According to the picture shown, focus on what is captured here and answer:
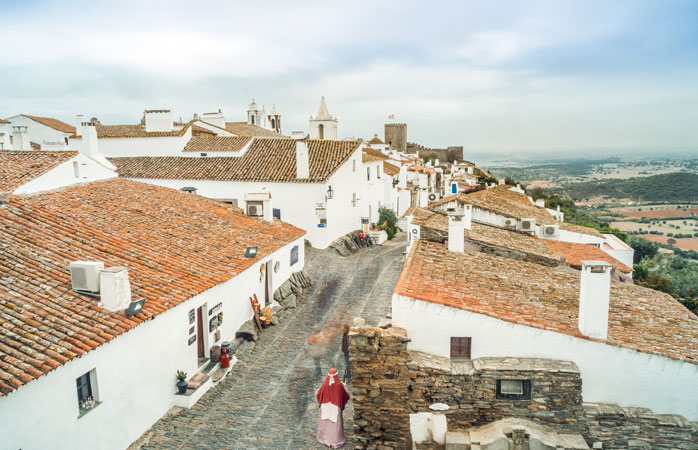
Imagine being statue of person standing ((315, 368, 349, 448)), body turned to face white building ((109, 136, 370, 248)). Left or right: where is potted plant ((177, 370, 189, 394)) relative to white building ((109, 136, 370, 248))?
left

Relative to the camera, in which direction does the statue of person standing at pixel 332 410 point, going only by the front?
away from the camera

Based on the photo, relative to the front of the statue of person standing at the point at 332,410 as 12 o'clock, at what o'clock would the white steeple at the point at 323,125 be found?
The white steeple is roughly at 12 o'clock from the statue of person standing.

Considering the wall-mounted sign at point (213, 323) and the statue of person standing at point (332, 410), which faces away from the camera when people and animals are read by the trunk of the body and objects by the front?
the statue of person standing

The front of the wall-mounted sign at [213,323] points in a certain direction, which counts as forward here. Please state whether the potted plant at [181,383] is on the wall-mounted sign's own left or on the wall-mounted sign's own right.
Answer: on the wall-mounted sign's own right

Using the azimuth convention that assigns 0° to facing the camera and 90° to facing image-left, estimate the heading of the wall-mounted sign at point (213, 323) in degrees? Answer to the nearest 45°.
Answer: approximately 315°

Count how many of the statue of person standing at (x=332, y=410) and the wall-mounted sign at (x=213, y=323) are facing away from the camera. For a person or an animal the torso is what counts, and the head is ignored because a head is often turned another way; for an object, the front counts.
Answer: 1

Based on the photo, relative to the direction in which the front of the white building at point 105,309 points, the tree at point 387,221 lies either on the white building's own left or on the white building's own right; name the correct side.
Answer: on the white building's own left

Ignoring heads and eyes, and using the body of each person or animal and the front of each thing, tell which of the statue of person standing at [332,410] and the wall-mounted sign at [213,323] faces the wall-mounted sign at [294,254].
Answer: the statue of person standing

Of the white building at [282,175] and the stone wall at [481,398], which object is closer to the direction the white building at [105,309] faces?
the stone wall

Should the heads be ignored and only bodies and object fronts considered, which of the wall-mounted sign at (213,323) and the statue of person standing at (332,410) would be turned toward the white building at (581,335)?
the wall-mounted sign

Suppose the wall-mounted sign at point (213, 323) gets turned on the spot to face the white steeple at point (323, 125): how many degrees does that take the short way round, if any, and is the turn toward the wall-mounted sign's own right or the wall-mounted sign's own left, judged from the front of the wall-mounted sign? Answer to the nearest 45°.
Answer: approximately 135° to the wall-mounted sign's own left
